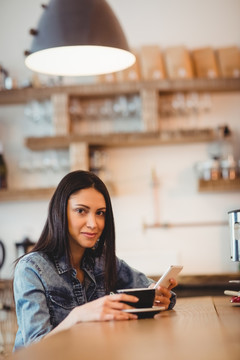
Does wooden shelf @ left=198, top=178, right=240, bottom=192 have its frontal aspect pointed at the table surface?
yes

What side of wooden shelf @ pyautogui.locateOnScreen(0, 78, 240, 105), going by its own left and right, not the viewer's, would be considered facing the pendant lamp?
front

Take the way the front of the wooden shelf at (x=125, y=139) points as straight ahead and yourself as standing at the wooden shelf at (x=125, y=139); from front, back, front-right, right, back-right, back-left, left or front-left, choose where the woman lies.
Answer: front

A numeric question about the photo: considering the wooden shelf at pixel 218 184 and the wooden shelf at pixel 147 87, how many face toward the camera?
2

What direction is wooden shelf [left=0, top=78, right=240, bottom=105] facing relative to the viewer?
toward the camera

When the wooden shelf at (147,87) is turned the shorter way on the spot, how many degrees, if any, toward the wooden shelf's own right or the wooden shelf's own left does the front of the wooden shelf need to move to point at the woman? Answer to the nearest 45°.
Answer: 0° — it already faces them

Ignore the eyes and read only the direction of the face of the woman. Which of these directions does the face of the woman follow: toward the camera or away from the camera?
toward the camera

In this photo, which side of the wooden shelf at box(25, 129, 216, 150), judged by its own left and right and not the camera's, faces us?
front

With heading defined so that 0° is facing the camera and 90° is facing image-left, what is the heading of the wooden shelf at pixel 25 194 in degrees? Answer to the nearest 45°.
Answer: approximately 0°

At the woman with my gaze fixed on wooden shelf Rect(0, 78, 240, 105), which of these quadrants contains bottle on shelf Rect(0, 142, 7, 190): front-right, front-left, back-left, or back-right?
front-left

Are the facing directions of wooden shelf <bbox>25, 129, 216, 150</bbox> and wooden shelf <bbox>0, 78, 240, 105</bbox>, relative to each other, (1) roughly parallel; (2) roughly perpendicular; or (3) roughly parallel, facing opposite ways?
roughly parallel

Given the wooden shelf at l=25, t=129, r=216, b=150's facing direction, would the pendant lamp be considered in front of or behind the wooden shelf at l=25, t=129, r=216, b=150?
in front

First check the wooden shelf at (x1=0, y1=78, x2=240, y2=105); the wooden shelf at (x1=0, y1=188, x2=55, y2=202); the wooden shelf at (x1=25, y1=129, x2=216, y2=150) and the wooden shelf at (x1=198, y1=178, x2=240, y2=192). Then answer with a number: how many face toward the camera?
4
